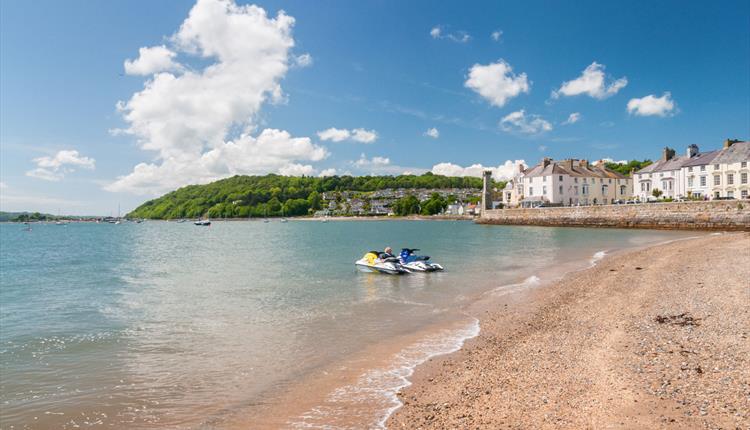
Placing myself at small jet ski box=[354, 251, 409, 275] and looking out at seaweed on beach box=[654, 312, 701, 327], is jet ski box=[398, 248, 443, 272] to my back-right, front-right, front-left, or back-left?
front-left

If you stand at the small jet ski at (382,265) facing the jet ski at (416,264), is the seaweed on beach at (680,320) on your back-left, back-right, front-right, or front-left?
front-right

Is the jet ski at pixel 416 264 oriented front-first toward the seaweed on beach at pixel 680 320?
no
